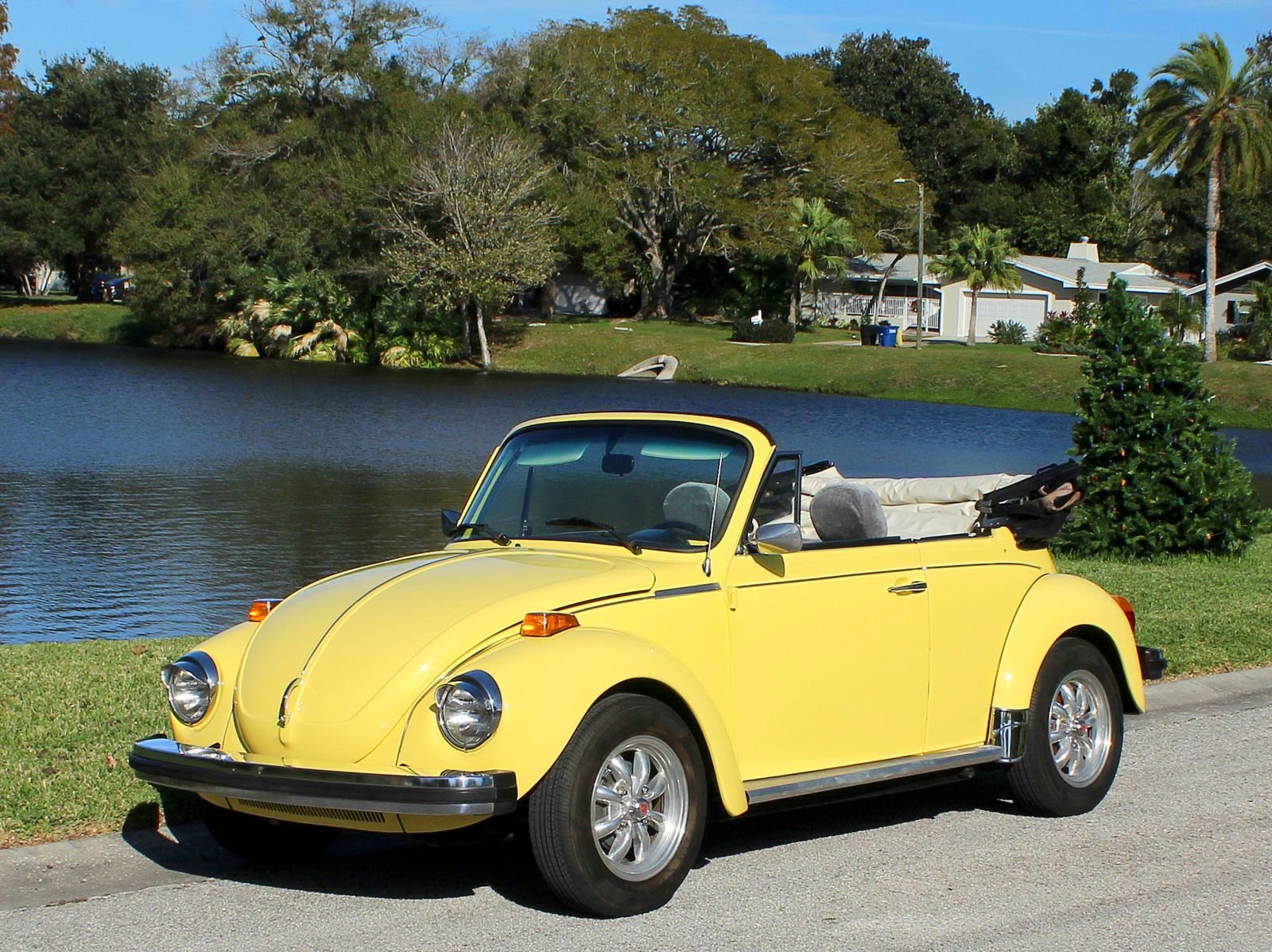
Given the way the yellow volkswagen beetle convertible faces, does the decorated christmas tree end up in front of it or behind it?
behind

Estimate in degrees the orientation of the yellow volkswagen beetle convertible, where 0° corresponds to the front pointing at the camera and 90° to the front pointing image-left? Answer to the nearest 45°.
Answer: approximately 45°
